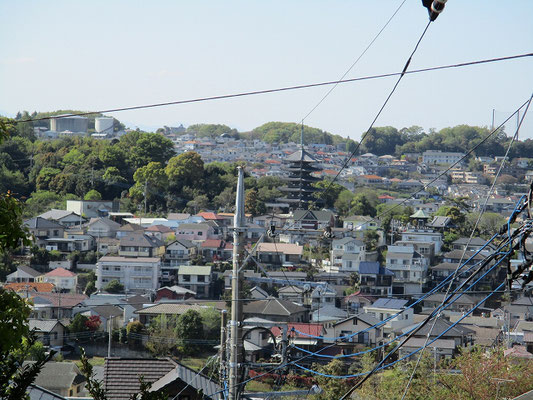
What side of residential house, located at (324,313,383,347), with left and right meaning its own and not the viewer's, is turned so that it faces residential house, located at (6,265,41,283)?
right

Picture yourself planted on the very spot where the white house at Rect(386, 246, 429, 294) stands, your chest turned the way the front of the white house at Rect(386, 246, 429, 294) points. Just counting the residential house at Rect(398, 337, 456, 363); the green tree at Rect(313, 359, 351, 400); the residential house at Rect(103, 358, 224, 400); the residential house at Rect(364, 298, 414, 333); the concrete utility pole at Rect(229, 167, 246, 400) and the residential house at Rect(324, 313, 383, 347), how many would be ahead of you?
6

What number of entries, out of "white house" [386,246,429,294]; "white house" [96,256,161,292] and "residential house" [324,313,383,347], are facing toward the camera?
3

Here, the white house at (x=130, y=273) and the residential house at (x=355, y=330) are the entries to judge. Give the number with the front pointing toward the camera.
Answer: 2

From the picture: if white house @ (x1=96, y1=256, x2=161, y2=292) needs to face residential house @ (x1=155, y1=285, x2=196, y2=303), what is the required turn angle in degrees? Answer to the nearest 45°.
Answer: approximately 45° to its left

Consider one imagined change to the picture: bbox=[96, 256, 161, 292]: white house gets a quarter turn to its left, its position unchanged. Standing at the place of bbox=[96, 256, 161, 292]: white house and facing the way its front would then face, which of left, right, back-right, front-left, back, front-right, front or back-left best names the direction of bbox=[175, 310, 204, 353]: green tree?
right

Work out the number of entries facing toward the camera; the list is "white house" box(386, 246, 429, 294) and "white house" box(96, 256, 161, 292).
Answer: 2

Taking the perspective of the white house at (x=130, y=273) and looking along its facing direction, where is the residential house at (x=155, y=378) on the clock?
The residential house is roughly at 12 o'clock from the white house.

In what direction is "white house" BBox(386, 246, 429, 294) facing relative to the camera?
toward the camera

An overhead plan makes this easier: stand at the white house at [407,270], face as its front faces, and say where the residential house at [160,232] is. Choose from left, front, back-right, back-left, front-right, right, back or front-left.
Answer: right

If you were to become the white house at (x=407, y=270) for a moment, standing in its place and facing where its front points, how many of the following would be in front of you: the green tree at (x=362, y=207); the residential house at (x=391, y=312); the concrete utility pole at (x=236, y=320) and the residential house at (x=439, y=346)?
3

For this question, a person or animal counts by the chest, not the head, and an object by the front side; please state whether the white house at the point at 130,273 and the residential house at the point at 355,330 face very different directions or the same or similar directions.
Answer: same or similar directions

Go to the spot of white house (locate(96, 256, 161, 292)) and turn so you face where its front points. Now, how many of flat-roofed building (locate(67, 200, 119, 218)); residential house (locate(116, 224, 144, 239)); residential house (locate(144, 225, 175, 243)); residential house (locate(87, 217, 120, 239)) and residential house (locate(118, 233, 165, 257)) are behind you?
5

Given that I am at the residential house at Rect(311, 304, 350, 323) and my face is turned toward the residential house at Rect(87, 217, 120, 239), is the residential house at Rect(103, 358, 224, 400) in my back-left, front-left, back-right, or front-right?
back-left

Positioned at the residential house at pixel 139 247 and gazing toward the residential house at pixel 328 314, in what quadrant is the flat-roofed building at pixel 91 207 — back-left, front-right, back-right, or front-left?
back-left

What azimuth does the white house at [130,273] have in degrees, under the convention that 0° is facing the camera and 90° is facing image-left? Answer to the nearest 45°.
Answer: approximately 0°

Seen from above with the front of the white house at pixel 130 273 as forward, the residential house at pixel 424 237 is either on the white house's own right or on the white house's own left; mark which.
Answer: on the white house's own left

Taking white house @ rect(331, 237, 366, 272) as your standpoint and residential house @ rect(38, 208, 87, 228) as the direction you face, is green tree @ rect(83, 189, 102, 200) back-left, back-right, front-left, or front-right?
front-right

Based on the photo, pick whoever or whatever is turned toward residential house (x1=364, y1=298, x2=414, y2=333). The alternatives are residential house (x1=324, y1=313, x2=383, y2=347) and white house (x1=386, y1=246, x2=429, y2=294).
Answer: the white house
